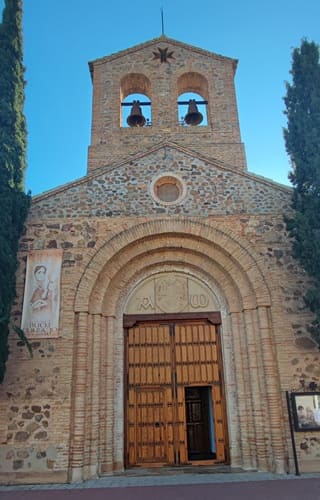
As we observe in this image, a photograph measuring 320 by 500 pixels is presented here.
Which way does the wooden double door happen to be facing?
toward the camera

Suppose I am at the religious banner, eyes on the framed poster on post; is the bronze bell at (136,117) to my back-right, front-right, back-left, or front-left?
front-left

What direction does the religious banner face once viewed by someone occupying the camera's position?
facing the viewer

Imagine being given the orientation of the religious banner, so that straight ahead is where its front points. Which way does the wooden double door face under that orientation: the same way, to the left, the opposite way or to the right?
the same way

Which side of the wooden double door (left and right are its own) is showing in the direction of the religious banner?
right

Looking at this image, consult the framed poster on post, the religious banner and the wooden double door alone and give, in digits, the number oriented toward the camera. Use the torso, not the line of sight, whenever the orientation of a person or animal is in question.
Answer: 3

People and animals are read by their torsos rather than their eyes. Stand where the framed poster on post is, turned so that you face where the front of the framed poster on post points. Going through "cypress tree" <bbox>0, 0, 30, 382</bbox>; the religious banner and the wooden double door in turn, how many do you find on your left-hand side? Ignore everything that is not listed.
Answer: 0

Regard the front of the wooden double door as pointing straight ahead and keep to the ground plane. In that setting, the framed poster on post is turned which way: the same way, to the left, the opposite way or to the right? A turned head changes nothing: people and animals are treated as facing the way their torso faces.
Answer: the same way

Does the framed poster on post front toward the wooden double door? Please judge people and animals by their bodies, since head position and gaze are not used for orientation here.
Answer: no

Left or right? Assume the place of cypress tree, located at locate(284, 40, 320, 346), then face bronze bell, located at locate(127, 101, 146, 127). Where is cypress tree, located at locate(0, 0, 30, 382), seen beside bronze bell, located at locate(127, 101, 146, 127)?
left

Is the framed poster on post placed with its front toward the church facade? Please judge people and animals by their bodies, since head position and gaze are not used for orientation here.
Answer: no

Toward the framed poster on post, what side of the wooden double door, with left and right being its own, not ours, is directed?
left

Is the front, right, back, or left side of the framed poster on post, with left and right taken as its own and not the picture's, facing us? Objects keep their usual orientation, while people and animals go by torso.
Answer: front
